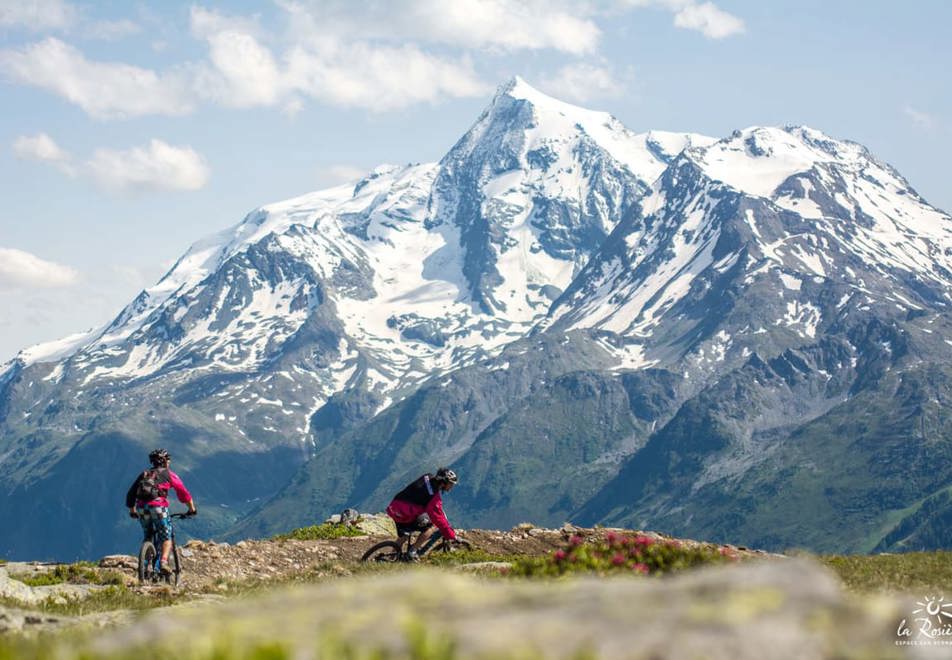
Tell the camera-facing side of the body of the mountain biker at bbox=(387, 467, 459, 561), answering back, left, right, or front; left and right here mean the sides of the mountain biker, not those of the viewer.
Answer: right

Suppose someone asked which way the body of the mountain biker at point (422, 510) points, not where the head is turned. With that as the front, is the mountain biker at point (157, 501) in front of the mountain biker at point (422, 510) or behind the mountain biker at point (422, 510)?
behind

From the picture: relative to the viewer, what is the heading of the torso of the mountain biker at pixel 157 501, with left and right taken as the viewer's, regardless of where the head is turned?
facing away from the viewer and to the right of the viewer

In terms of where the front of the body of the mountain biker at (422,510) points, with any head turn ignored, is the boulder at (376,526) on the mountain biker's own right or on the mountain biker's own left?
on the mountain biker's own left
